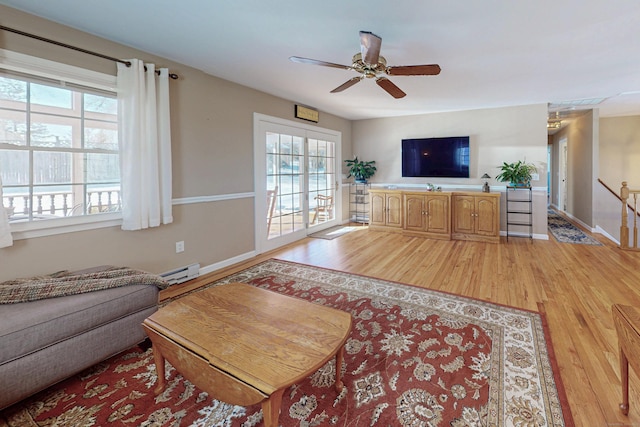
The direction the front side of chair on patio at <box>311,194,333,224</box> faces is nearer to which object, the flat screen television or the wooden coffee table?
the wooden coffee table

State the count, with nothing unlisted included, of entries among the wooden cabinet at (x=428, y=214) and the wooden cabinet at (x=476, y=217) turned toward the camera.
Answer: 2

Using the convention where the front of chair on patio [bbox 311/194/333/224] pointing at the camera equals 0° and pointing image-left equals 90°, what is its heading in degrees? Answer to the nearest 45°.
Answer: approximately 45°

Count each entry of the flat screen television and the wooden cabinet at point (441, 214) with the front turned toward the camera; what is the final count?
2

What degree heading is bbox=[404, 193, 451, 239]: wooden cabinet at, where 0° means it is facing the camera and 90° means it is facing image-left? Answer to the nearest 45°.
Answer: approximately 0°

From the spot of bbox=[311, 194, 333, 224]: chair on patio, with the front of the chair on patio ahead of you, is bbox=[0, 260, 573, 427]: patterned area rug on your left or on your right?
on your left
